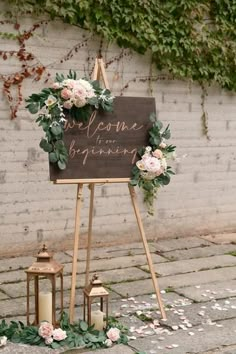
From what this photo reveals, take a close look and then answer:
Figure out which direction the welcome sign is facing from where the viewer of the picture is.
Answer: facing the viewer
